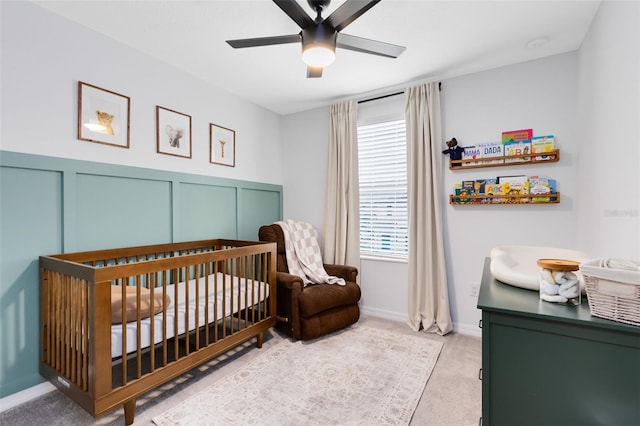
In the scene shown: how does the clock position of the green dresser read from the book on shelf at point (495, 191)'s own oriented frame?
The green dresser is roughly at 12 o'clock from the book on shelf.

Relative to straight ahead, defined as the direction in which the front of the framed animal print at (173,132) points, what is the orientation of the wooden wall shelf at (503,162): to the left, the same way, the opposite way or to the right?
to the right

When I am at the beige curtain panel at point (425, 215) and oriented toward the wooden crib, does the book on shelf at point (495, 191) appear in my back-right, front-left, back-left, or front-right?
back-left

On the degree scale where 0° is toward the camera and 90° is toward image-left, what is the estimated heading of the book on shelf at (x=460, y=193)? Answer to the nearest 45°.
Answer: approximately 0°

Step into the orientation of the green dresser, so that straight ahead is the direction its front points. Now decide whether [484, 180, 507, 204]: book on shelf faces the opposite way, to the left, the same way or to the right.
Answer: to the left

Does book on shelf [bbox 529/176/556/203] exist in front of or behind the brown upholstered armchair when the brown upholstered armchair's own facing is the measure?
in front

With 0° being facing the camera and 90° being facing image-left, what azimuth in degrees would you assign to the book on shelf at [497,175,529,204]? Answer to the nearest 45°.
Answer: approximately 0°

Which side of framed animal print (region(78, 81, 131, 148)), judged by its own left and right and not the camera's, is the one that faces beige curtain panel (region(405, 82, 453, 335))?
front

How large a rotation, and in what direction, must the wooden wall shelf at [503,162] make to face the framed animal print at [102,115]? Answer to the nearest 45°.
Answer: approximately 45° to its right
